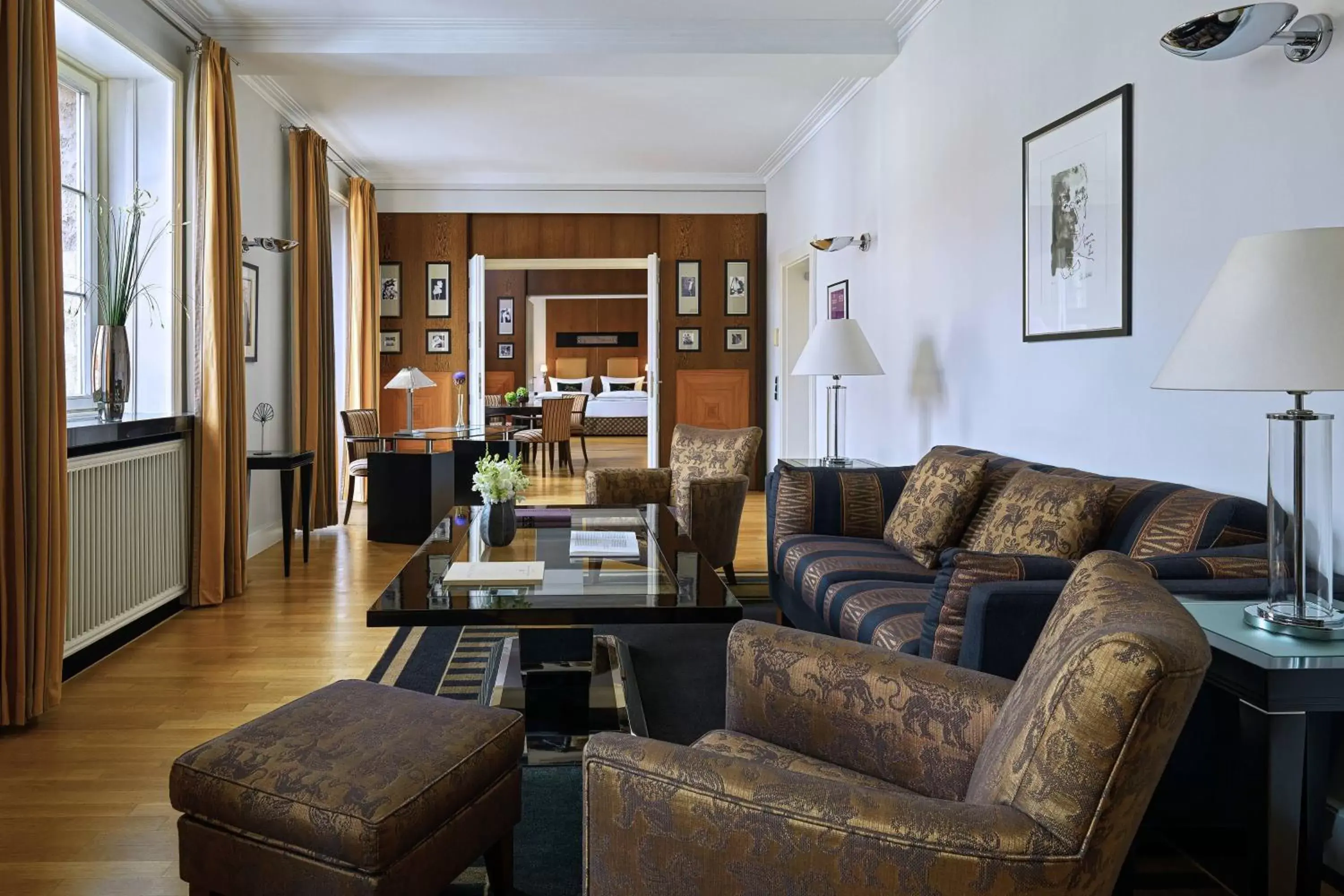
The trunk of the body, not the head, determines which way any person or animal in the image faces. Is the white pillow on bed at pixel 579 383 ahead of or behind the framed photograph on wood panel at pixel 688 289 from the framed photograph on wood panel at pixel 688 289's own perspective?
behind

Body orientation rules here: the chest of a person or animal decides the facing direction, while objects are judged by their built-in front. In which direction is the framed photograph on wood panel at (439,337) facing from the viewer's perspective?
toward the camera

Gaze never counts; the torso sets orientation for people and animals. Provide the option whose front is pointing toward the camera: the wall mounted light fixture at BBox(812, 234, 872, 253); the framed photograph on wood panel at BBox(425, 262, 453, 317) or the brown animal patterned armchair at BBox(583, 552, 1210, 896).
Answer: the framed photograph on wood panel

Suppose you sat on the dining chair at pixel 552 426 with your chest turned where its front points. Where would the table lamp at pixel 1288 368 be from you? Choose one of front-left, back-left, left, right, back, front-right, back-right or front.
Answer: back-left

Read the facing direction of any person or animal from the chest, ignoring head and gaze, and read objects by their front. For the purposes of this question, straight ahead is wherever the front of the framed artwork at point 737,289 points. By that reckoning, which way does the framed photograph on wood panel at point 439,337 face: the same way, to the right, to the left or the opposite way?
the same way

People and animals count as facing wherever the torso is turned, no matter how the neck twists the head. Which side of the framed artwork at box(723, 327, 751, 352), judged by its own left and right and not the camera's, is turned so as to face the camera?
front

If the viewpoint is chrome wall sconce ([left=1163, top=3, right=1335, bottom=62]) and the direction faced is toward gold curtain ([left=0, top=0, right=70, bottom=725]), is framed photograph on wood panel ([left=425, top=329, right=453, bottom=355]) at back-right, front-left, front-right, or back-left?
front-right

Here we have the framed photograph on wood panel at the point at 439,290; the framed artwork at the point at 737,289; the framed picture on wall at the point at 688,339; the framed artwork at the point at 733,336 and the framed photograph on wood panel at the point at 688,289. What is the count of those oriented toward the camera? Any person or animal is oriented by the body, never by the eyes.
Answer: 5

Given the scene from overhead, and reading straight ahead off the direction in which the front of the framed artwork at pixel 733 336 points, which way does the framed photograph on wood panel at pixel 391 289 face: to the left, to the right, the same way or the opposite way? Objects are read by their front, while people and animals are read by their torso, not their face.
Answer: the same way

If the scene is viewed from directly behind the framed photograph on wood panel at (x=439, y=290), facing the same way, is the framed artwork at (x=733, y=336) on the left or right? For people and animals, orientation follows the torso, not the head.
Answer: on its left

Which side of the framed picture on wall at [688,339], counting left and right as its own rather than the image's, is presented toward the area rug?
front

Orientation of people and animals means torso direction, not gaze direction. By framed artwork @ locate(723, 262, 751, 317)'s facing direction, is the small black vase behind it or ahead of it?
ahead

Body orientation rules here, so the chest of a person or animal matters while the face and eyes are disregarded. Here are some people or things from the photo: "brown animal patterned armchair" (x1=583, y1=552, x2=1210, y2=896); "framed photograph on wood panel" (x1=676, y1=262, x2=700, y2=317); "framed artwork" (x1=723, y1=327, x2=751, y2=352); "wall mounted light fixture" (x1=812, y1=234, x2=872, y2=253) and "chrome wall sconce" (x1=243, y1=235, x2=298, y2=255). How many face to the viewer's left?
2

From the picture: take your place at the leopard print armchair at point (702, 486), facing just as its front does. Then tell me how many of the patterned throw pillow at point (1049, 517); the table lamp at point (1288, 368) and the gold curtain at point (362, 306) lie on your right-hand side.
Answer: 1

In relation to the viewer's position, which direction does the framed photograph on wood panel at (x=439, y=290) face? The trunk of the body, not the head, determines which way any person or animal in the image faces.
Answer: facing the viewer

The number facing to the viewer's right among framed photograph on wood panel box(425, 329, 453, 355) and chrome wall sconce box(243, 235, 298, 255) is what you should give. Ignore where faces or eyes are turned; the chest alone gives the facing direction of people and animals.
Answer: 1

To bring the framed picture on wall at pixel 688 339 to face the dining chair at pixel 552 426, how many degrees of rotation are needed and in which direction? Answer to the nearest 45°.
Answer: approximately 135° to its right

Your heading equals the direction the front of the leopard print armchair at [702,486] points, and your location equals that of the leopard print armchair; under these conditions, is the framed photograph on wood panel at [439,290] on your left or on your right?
on your right
